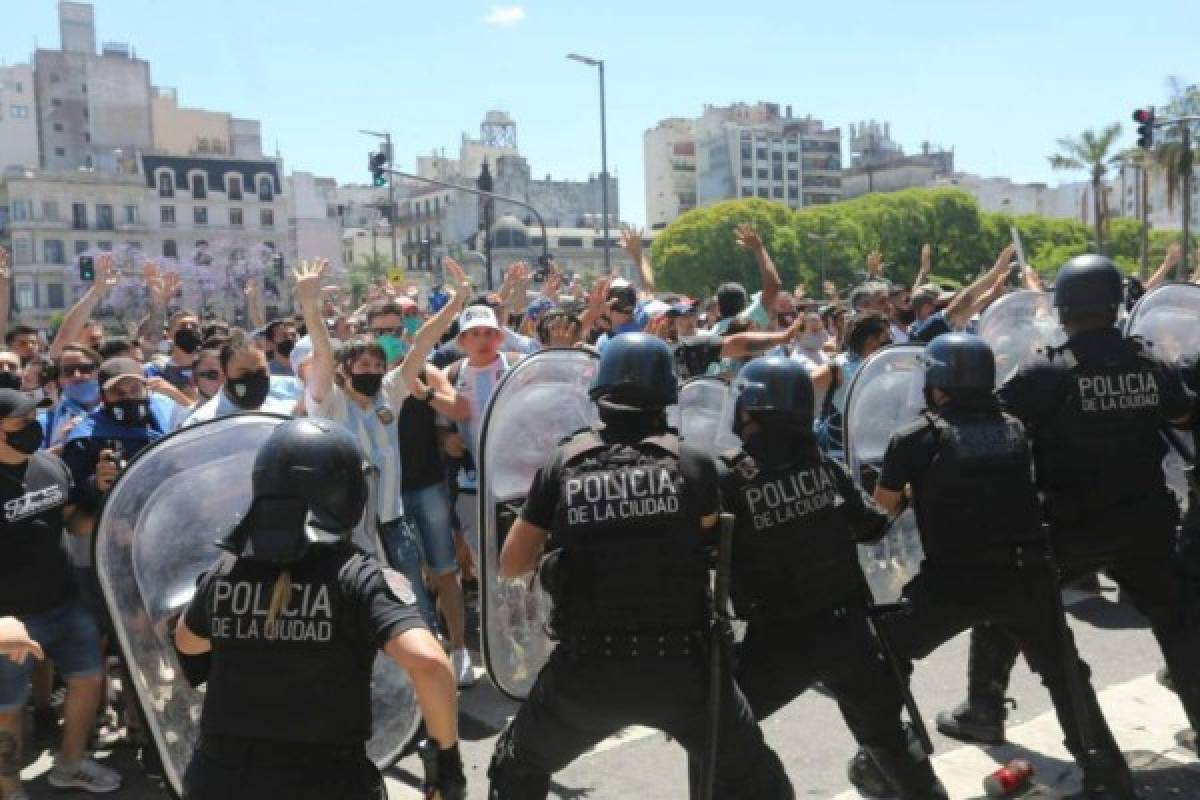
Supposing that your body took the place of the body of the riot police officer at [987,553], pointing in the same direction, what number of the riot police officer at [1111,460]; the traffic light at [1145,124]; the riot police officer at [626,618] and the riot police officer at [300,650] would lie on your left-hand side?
2

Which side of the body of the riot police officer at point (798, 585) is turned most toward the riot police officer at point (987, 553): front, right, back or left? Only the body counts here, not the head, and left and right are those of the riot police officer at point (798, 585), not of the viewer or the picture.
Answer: right

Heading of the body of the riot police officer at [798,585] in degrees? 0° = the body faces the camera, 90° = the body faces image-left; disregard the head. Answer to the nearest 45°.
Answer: approximately 135°

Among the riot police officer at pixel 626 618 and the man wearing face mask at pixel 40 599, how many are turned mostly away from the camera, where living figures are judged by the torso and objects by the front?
1

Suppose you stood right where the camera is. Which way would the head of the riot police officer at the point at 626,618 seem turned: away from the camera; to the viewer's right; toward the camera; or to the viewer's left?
away from the camera

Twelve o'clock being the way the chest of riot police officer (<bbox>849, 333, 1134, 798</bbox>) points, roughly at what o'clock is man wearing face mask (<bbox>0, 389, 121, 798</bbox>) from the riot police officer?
The man wearing face mask is roughly at 10 o'clock from the riot police officer.

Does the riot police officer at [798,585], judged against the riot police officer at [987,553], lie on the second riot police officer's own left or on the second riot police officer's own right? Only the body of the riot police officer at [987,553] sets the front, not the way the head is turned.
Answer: on the second riot police officer's own left

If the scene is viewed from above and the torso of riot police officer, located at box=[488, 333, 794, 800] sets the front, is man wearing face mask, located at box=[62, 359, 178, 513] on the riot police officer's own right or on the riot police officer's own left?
on the riot police officer's own left

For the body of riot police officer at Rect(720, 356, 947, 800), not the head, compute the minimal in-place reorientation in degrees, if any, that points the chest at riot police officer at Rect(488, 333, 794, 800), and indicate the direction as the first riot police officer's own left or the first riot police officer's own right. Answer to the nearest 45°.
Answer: approximately 90° to the first riot police officer's own left

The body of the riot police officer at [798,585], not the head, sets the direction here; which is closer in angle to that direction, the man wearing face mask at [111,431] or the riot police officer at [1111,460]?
the man wearing face mask

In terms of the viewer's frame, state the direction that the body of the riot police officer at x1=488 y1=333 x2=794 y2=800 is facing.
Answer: away from the camera

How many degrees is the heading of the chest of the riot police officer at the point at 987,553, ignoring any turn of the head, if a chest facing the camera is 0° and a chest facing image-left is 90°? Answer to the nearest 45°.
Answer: approximately 135°

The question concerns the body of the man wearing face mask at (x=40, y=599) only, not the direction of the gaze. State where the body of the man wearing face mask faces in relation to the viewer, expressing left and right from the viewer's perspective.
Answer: facing the viewer and to the right of the viewer

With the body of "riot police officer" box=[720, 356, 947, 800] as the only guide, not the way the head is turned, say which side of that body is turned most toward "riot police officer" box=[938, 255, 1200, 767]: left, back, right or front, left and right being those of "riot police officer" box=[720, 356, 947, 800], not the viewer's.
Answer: right

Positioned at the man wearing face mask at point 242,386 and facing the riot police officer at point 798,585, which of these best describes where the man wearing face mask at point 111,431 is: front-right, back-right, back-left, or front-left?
back-right
